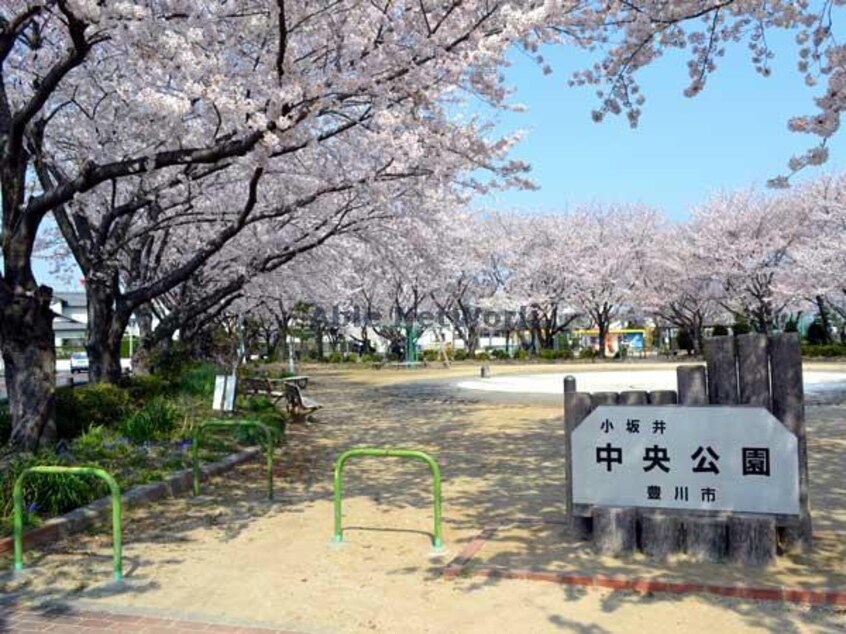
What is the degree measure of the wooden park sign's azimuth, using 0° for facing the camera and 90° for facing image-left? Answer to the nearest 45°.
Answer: approximately 0°

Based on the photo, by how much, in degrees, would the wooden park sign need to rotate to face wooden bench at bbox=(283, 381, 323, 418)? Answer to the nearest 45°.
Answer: approximately 135° to its right

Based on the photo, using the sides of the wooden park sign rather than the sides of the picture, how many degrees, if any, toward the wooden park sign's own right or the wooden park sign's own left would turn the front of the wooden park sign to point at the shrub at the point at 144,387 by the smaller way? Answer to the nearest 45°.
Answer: approximately 135° to the wooden park sign's own right

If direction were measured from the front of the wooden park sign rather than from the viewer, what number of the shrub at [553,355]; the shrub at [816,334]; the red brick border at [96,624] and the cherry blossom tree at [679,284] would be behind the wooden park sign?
3

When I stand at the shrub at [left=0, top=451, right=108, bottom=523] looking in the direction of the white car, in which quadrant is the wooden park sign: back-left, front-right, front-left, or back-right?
back-right

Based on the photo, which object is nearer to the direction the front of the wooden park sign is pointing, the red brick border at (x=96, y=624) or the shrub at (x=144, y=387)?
the red brick border

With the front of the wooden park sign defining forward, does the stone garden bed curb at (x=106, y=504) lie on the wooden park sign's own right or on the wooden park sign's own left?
on the wooden park sign's own right

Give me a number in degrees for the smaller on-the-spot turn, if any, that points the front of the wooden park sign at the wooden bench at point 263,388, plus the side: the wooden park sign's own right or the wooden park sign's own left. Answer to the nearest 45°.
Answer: approximately 135° to the wooden park sign's own right

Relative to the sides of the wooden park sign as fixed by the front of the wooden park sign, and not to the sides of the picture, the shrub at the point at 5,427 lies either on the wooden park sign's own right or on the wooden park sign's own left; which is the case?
on the wooden park sign's own right

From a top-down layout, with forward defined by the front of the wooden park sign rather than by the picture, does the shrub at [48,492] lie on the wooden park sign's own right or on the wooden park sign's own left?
on the wooden park sign's own right

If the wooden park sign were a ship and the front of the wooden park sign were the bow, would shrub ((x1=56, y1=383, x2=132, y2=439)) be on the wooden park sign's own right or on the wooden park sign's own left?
on the wooden park sign's own right

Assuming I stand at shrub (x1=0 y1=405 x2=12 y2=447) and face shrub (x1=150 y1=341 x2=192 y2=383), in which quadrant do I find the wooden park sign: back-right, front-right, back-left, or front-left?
back-right

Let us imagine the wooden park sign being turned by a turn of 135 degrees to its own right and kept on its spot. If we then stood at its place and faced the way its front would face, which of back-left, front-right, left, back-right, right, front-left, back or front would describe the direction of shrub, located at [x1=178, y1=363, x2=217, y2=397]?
front

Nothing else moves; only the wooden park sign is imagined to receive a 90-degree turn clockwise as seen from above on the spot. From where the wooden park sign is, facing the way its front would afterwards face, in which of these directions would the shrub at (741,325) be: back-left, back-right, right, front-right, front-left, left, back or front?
right

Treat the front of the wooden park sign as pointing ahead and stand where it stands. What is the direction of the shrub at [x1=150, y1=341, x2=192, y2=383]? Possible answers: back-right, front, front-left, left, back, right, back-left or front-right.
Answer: back-right

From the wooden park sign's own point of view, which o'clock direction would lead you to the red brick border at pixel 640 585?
The red brick border is roughly at 1 o'clock from the wooden park sign.

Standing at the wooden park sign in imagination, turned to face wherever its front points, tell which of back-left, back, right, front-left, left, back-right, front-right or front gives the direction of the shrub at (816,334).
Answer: back

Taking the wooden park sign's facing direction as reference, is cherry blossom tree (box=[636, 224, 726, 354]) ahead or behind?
behind

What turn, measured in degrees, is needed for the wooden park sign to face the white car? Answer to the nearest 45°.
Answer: approximately 135° to its right

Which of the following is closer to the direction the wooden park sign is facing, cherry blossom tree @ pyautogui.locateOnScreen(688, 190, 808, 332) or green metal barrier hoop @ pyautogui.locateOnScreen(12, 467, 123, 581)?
the green metal barrier hoop

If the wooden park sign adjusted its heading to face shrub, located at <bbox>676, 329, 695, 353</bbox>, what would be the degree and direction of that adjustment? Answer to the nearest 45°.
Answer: approximately 180°
